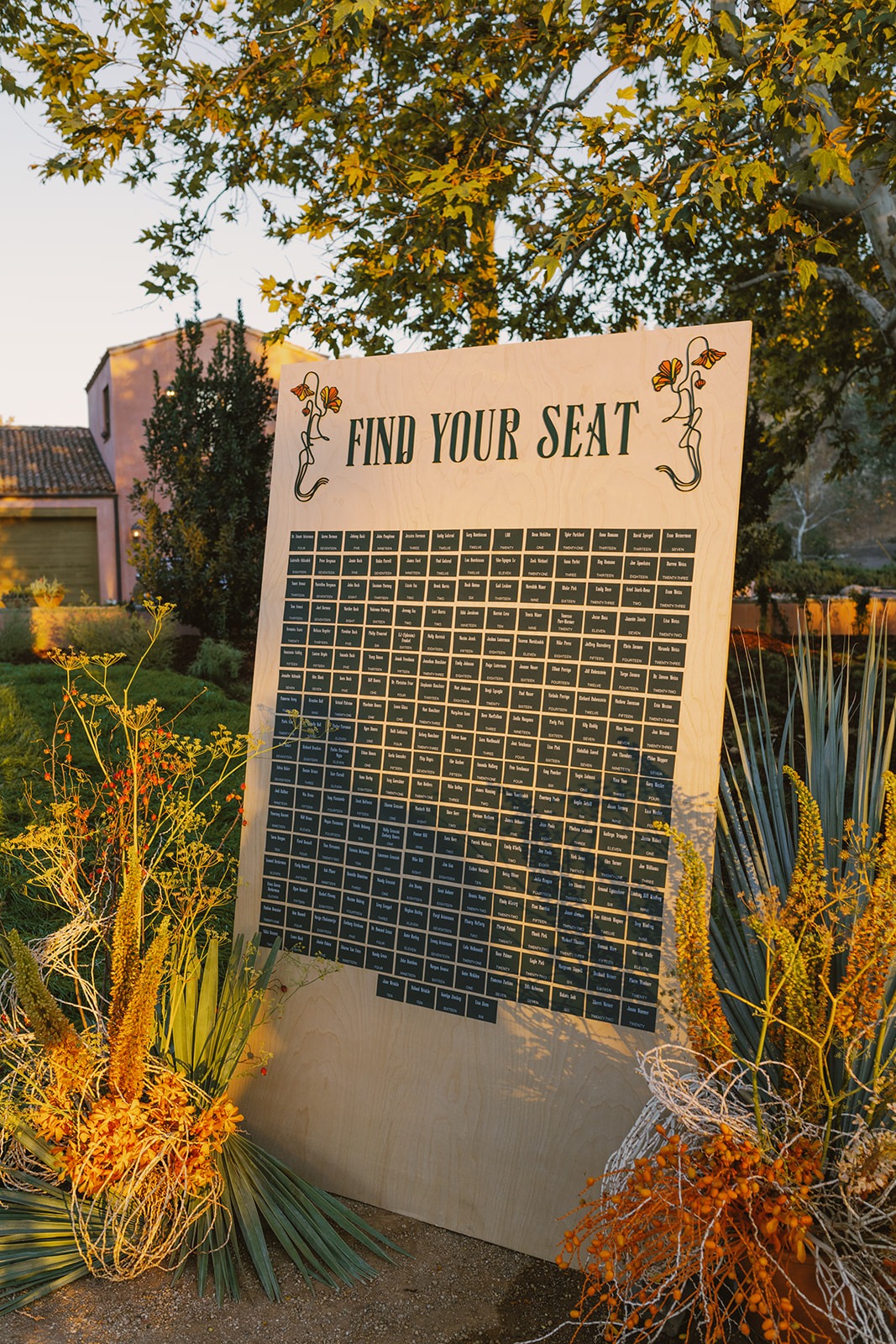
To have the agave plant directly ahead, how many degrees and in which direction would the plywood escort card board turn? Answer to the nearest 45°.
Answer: approximately 135° to its left

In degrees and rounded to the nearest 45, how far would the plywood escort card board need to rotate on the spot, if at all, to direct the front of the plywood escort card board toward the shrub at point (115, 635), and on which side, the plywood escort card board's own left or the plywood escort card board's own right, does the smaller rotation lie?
approximately 90° to the plywood escort card board's own right

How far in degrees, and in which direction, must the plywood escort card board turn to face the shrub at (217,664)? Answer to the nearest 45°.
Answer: approximately 135° to its right

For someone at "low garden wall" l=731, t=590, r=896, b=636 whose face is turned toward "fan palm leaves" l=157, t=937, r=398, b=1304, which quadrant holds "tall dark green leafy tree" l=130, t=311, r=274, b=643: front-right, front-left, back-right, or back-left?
front-right

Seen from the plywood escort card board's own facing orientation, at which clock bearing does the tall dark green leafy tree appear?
The tall dark green leafy tree is roughly at 4 o'clock from the plywood escort card board.

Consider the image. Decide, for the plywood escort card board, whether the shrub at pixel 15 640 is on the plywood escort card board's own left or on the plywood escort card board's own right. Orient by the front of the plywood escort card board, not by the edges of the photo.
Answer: on the plywood escort card board's own right

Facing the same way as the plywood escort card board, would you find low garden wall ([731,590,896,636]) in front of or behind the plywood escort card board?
behind

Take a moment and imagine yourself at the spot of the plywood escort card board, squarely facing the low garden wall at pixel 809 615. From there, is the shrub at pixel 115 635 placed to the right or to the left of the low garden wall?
left

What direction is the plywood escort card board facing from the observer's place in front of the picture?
facing the viewer and to the left of the viewer
